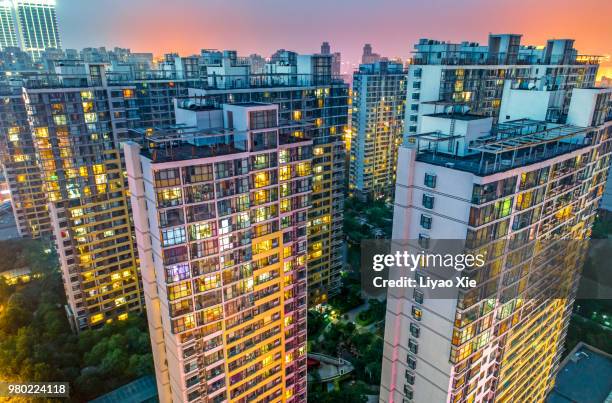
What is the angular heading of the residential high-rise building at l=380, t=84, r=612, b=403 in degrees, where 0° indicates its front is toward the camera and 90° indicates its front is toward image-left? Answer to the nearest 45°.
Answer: approximately 315°

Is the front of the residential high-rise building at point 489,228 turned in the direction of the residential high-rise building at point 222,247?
no

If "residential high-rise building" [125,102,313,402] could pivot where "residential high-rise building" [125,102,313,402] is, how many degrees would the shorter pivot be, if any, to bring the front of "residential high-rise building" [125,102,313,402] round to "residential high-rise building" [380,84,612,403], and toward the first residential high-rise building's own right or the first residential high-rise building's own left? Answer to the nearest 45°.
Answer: approximately 45° to the first residential high-rise building's own left

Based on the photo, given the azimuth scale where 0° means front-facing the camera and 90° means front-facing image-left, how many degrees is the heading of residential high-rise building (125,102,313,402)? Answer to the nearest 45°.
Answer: approximately 315°

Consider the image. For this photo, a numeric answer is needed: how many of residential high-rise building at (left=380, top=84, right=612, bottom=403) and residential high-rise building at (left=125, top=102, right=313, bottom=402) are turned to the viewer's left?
0
